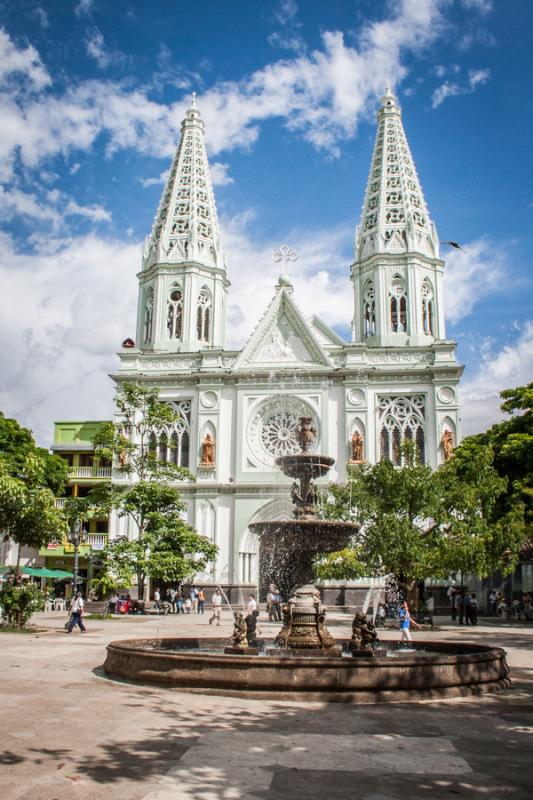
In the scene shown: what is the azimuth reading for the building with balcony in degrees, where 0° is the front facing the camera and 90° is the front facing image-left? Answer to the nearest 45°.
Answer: approximately 0°

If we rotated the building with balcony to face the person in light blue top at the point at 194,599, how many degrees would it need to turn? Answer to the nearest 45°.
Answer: approximately 45° to its left

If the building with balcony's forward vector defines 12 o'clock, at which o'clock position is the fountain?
The fountain is roughly at 12 o'clock from the building with balcony.

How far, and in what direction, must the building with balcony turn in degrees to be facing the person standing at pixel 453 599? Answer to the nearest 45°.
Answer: approximately 45° to its left

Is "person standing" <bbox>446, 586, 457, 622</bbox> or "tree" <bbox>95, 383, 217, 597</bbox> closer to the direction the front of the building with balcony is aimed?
the tree
